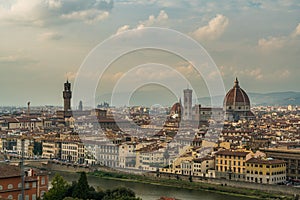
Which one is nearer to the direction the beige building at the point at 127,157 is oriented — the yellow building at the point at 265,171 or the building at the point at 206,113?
the yellow building

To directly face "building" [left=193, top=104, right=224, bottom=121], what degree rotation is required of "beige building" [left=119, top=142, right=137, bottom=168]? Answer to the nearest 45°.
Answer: approximately 180°

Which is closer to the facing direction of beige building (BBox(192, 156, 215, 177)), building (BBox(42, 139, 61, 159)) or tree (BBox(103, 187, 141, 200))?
the tree

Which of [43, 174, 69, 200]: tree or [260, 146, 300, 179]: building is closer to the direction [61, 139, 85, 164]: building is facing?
the tree

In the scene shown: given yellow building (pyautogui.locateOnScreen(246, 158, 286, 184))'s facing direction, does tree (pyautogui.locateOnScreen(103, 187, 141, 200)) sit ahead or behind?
ahead

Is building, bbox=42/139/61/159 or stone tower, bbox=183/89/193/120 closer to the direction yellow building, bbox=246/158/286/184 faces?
the building

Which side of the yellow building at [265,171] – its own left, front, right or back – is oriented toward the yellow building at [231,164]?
right
